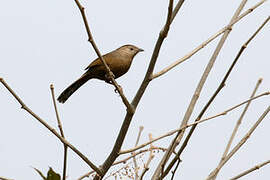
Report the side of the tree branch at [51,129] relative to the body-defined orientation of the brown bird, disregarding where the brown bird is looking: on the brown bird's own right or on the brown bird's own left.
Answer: on the brown bird's own right

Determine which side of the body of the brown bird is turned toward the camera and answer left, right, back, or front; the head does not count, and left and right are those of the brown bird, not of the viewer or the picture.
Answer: right
